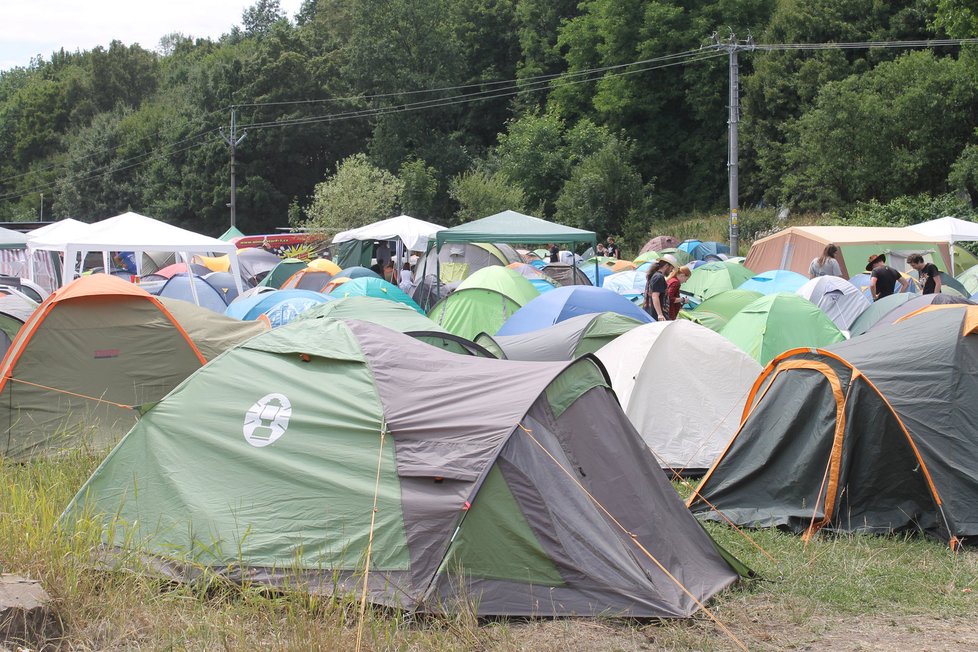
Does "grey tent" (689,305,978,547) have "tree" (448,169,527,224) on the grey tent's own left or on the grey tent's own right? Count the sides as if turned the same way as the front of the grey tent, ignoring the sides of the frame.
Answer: on the grey tent's own right

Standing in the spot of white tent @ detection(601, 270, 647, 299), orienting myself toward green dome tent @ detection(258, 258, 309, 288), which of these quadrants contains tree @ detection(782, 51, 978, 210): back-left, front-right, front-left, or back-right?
back-right

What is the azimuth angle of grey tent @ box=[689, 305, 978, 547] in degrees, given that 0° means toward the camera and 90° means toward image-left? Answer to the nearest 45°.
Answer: approximately 45°
